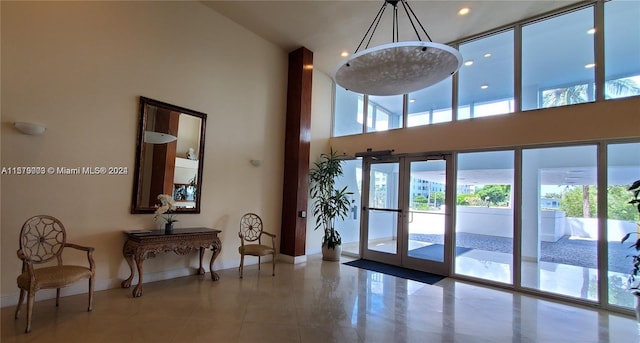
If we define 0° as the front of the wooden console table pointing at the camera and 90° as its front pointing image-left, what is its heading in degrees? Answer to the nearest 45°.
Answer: approximately 315°

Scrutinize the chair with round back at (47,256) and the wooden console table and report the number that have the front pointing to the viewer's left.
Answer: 0

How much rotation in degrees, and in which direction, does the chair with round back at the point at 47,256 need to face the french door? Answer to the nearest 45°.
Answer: approximately 45° to its left

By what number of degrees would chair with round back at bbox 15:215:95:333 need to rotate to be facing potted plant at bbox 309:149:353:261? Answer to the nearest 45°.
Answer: approximately 45° to its left

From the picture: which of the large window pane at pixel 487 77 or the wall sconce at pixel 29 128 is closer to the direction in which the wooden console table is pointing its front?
the large window pane

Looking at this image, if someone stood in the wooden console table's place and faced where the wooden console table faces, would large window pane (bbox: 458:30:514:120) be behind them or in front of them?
in front

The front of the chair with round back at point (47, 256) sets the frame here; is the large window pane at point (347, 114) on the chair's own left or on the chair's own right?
on the chair's own left

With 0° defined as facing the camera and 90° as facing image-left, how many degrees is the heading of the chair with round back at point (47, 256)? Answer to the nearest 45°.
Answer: approximately 315°

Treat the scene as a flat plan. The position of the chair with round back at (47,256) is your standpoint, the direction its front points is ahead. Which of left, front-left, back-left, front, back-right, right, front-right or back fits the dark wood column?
front-left

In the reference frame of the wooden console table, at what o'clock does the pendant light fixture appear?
The pendant light fixture is roughly at 12 o'clock from the wooden console table.

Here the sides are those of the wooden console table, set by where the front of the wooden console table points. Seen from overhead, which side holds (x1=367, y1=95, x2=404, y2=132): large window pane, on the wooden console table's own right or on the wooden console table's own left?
on the wooden console table's own left
